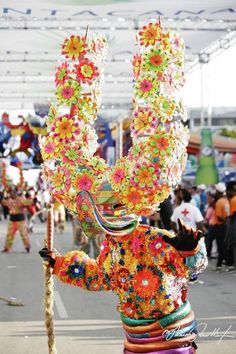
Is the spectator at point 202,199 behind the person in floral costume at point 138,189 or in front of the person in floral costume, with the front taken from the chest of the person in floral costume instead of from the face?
behind
